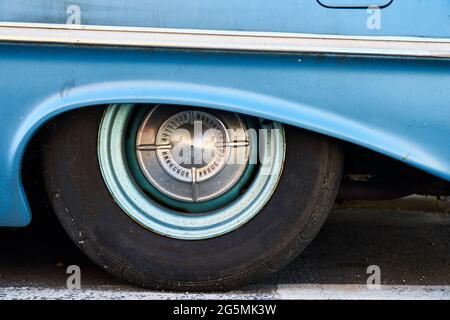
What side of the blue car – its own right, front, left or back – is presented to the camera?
left
